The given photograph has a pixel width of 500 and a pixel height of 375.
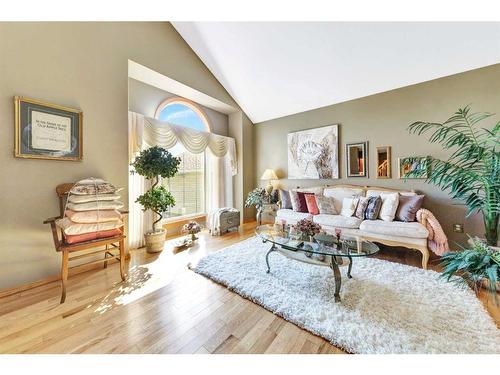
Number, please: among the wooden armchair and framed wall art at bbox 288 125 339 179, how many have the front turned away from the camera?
0

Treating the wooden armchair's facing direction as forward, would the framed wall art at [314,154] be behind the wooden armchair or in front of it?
in front

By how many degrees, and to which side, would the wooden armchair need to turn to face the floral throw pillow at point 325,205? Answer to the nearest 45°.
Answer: approximately 45° to its left

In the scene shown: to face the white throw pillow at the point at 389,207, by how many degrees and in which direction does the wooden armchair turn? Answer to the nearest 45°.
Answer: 0° — it already faces it

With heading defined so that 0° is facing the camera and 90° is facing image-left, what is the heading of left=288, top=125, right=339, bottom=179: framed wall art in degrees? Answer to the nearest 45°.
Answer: approximately 45°

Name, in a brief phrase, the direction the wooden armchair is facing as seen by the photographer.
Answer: facing the viewer and to the right of the viewer

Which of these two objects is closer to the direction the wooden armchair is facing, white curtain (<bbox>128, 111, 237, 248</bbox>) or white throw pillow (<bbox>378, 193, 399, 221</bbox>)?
the white throw pillow

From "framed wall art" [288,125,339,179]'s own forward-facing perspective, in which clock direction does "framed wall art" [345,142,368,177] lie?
"framed wall art" [345,142,368,177] is roughly at 8 o'clock from "framed wall art" [288,125,339,179].

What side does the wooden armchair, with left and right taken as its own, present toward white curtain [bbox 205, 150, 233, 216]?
left

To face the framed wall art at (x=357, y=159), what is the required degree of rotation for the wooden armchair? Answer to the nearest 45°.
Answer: approximately 45° to its left

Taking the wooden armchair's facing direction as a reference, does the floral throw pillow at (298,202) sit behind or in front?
in front

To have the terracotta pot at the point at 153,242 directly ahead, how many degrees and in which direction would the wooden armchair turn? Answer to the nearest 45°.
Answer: approximately 90° to its left

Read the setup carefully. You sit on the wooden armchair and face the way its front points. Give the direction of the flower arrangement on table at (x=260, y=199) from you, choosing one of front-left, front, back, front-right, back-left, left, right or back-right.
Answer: front-left

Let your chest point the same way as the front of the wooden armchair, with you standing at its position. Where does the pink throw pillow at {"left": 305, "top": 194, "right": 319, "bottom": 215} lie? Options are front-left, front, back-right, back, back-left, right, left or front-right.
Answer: front-left

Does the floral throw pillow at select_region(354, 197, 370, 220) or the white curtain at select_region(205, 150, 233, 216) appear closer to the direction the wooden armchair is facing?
the floral throw pillow

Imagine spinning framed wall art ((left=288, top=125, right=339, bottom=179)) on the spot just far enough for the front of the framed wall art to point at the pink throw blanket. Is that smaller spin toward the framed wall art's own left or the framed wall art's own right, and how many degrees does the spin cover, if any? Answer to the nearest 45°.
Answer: approximately 90° to the framed wall art's own left

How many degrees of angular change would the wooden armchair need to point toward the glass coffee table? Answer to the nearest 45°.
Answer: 0° — it already faces it

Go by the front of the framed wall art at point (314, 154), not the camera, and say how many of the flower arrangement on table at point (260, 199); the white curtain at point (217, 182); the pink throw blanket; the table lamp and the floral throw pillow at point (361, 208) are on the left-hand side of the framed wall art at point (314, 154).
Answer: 2
